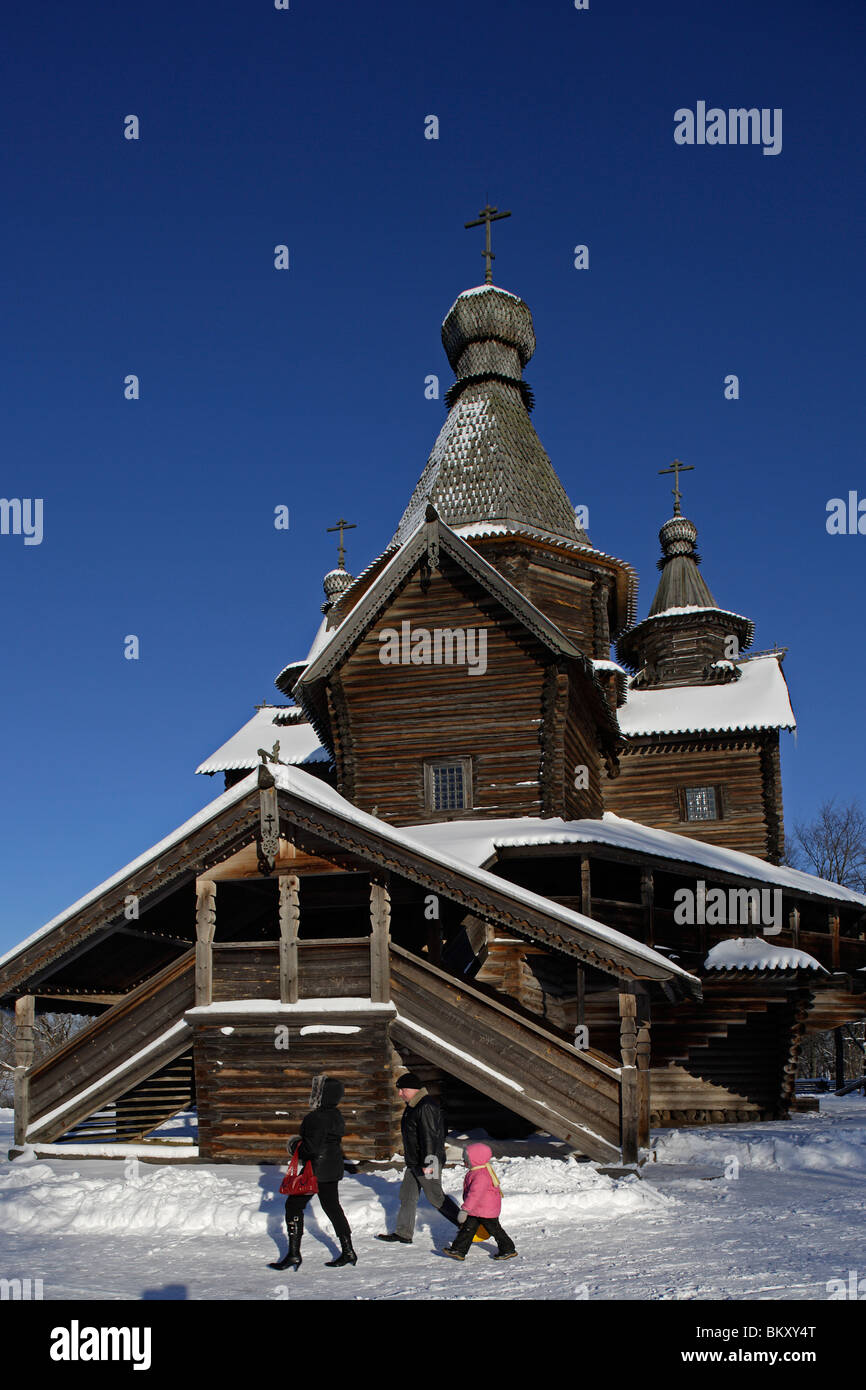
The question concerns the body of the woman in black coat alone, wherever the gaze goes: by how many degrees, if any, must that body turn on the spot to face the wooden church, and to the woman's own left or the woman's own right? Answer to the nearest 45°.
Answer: approximately 90° to the woman's own right

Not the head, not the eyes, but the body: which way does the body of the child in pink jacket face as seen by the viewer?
to the viewer's left

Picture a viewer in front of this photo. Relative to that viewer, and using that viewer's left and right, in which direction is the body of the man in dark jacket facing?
facing to the left of the viewer

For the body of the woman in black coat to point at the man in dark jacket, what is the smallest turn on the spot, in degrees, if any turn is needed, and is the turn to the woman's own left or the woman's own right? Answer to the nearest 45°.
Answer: approximately 135° to the woman's own right

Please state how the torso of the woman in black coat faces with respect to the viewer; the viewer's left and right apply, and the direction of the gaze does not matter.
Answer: facing to the left of the viewer
